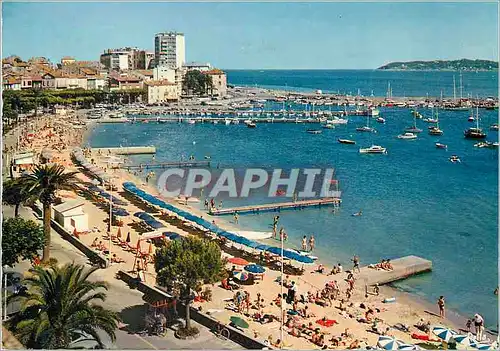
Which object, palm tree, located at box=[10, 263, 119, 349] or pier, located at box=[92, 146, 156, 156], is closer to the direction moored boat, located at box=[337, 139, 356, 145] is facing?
the pier

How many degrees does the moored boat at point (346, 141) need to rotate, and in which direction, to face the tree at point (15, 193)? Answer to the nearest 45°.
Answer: approximately 90° to its left

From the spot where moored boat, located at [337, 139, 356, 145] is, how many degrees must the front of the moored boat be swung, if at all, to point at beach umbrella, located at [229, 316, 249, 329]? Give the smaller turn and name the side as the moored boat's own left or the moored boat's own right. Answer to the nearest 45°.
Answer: approximately 90° to the moored boat's own left

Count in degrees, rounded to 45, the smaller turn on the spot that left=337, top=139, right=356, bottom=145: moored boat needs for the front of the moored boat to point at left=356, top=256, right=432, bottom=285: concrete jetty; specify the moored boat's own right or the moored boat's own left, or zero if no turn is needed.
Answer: approximately 90° to the moored boat's own left

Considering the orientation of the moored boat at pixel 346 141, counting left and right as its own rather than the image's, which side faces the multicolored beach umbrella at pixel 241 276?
left

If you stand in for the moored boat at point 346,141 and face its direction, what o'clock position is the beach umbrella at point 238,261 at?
The beach umbrella is roughly at 9 o'clock from the moored boat.

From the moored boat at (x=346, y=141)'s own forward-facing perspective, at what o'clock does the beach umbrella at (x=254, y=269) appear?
The beach umbrella is roughly at 9 o'clock from the moored boat.

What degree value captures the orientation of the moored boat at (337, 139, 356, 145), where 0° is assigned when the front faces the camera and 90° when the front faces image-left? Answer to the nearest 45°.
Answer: approximately 90°
